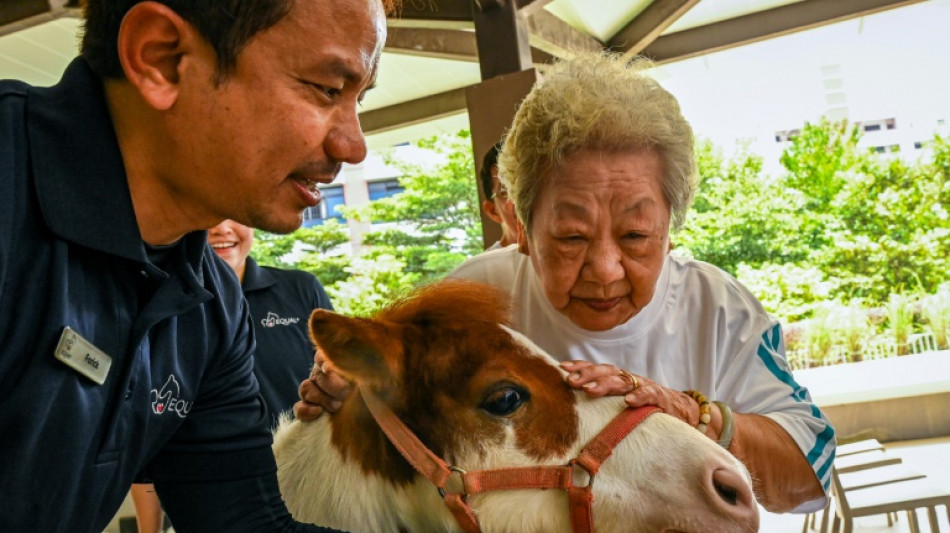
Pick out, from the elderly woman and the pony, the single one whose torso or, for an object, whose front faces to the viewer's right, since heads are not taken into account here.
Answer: the pony

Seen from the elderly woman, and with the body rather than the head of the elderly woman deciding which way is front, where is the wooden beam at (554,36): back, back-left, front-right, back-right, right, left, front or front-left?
back

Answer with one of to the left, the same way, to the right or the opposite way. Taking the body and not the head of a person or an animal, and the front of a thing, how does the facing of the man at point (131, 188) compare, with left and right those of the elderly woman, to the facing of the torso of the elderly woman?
to the left

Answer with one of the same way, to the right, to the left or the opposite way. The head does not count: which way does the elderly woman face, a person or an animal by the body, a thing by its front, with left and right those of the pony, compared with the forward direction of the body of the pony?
to the right

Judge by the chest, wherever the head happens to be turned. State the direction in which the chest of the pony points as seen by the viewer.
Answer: to the viewer's right

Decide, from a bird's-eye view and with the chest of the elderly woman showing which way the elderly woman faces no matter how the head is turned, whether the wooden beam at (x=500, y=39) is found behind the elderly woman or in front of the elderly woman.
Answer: behind

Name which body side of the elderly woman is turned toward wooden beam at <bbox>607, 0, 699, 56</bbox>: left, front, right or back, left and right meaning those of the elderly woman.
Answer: back

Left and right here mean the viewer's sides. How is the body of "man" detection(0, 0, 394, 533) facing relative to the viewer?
facing the viewer and to the right of the viewer

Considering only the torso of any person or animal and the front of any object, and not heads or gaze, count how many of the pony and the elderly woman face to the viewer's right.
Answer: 1

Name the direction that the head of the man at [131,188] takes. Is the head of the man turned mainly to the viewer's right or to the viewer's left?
to the viewer's right

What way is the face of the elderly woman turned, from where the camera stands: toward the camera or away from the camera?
toward the camera

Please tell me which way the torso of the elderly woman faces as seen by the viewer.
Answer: toward the camera

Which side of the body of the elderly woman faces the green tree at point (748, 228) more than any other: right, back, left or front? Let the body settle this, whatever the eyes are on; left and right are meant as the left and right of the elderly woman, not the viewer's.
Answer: back

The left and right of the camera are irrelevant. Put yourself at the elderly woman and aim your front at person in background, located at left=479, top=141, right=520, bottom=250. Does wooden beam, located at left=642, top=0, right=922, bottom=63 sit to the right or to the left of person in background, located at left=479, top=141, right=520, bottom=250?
right
